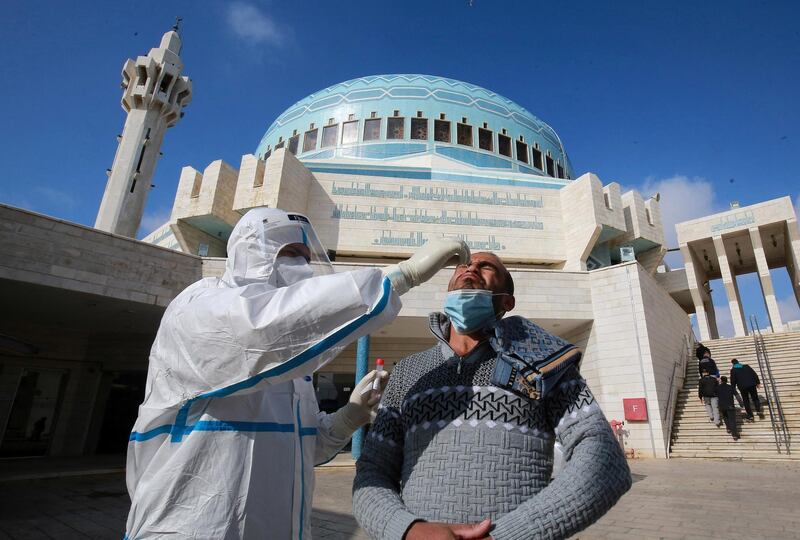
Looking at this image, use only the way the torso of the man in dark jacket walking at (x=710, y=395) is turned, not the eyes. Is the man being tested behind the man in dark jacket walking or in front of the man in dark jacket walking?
behind

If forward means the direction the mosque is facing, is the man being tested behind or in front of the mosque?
in front

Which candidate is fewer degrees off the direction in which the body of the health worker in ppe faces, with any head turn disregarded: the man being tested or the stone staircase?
the man being tested

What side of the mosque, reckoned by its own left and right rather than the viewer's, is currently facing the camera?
front

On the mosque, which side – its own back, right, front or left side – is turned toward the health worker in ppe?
front

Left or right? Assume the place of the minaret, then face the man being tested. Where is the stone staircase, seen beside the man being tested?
left

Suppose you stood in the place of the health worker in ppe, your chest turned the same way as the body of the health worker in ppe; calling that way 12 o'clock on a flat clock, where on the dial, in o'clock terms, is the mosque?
The mosque is roughly at 8 o'clock from the health worker in ppe.

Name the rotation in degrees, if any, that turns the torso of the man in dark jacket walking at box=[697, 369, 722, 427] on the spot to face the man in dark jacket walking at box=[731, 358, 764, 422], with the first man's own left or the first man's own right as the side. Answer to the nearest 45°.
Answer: approximately 90° to the first man's own right

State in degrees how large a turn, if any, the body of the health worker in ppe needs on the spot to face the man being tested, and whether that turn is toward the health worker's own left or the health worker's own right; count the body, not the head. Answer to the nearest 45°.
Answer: approximately 45° to the health worker's own left

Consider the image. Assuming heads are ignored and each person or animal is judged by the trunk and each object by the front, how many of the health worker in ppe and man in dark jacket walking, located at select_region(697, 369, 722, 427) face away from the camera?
1

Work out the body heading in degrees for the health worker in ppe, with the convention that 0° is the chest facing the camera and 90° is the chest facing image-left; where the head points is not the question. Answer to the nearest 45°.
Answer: approximately 315°

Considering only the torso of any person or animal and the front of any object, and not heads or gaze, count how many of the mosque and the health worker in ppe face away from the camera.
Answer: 0

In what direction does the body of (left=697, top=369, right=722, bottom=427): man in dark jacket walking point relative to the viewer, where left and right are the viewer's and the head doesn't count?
facing away from the viewer

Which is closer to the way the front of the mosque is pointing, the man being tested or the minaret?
the man being tested

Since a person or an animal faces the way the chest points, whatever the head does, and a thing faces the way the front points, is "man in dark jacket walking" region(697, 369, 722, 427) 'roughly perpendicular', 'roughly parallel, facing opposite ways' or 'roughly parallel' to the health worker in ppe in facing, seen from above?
roughly perpendicular

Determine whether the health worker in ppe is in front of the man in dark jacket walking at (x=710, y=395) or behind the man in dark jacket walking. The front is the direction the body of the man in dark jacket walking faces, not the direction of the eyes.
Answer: behind
